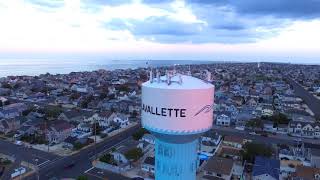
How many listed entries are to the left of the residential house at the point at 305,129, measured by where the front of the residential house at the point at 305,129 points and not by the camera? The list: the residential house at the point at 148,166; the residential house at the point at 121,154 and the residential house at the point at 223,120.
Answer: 0

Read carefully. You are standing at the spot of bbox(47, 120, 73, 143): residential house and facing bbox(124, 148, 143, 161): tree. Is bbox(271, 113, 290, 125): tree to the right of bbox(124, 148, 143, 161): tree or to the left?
left

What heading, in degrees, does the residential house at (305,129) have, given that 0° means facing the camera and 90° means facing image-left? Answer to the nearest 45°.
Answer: approximately 0°

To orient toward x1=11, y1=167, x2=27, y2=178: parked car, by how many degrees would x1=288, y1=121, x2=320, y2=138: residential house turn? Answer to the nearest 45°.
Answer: approximately 45° to its right

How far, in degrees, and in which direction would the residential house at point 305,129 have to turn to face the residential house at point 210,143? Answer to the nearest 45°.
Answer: approximately 45° to its right

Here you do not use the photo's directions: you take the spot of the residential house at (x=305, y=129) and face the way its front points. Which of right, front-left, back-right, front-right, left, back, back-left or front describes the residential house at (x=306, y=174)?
front

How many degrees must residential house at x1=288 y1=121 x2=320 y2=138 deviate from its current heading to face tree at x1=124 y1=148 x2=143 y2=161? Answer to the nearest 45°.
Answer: approximately 45° to its right

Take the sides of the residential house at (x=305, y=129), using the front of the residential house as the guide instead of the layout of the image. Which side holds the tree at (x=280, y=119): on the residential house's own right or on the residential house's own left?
on the residential house's own right

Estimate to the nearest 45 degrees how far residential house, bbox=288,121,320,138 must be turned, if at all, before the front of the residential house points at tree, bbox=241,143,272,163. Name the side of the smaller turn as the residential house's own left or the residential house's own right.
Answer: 0° — it already faces it

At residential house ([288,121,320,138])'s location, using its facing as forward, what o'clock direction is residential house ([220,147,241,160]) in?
residential house ([220,147,241,160]) is roughly at 1 o'clock from residential house ([288,121,320,138]).

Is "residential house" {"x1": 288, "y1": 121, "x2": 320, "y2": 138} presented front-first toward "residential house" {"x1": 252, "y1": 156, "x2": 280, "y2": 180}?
yes

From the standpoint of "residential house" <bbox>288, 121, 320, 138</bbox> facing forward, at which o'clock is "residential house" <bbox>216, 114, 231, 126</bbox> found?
"residential house" <bbox>216, 114, 231, 126</bbox> is roughly at 3 o'clock from "residential house" <bbox>288, 121, 320, 138</bbox>.

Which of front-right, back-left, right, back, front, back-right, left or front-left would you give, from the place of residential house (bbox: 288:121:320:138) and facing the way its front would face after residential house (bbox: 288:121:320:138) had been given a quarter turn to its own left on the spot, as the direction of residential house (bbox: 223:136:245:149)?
back-right

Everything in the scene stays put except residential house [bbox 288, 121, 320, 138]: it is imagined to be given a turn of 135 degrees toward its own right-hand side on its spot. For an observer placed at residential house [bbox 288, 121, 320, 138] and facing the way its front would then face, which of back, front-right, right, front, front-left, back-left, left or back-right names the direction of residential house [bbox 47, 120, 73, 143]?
left

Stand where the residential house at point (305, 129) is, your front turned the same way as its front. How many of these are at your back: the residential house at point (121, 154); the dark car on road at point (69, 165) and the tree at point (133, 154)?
0
